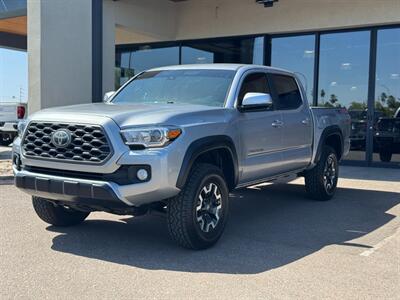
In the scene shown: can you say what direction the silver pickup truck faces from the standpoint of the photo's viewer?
facing the viewer and to the left of the viewer
